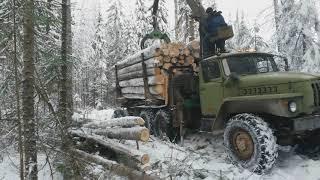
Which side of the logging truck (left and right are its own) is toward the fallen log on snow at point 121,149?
right

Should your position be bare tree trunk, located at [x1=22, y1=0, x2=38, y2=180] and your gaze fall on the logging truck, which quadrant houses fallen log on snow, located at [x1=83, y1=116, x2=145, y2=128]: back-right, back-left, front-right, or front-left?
front-left

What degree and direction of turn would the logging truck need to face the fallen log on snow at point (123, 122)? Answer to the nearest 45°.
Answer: approximately 135° to its right

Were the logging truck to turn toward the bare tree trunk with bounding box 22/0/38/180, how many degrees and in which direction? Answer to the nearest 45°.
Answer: approximately 90° to its right

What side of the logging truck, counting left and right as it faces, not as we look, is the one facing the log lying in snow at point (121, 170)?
right

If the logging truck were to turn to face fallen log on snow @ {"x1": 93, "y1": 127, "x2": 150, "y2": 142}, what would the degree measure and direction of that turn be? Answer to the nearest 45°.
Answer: approximately 90° to its right

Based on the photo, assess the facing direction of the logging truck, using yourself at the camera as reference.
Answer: facing the viewer and to the right of the viewer
